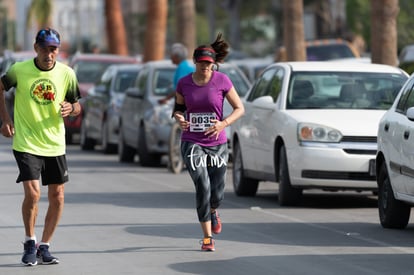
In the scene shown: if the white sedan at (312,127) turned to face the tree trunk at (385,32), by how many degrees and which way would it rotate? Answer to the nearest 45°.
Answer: approximately 180°

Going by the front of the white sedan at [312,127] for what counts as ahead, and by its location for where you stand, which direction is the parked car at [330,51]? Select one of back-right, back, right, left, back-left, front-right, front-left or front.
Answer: back

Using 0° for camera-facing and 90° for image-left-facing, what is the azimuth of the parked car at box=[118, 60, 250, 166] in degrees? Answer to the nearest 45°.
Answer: approximately 0°

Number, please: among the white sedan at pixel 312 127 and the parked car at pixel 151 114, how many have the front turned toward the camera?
2

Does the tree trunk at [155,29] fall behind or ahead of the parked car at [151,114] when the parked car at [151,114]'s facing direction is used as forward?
behind

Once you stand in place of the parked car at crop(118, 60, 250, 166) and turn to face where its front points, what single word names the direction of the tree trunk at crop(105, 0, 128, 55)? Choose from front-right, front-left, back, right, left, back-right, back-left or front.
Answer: back

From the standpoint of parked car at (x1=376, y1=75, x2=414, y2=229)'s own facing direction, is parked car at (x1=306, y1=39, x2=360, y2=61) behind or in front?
behind
